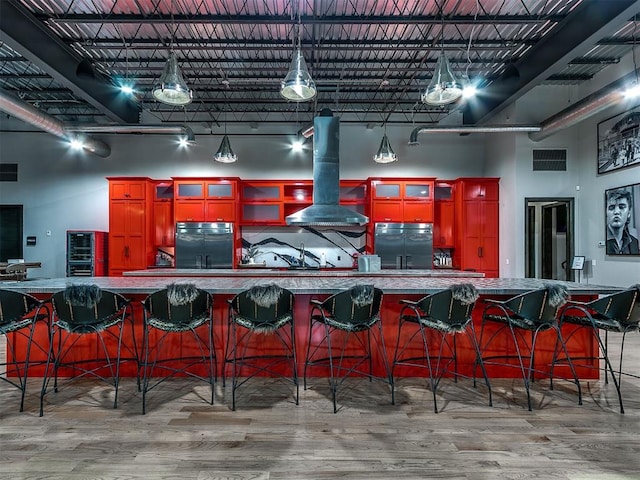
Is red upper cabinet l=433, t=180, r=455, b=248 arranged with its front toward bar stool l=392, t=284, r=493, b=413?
yes

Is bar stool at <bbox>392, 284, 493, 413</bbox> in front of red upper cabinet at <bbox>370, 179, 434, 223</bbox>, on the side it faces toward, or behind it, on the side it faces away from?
in front

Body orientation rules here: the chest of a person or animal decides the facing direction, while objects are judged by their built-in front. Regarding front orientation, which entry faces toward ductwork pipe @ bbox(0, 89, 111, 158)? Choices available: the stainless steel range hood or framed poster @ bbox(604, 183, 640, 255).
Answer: the framed poster

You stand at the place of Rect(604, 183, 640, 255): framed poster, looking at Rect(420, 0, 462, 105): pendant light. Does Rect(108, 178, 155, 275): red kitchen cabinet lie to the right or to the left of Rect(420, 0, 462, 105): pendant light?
right

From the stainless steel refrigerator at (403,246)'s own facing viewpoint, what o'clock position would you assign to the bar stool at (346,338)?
The bar stool is roughly at 12 o'clock from the stainless steel refrigerator.

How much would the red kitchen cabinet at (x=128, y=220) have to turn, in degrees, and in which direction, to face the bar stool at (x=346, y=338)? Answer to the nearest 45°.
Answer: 0° — it already faces it

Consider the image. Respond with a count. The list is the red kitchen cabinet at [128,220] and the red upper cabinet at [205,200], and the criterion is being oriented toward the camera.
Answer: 2

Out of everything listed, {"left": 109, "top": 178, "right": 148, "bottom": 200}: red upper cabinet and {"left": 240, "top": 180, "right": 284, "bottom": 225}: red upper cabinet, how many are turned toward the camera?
2

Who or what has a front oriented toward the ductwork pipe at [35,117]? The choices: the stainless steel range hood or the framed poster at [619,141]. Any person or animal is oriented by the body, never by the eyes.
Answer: the framed poster

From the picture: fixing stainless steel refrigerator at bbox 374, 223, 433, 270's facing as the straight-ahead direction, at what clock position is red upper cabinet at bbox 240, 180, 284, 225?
The red upper cabinet is roughly at 3 o'clock from the stainless steel refrigerator.
